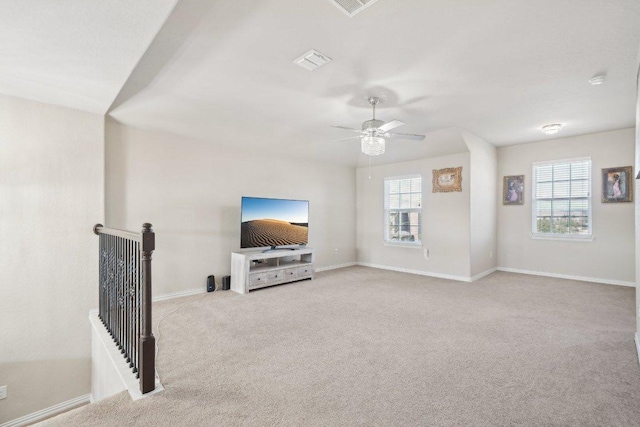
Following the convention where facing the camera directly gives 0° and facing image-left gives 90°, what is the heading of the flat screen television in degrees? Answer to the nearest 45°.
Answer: approximately 315°

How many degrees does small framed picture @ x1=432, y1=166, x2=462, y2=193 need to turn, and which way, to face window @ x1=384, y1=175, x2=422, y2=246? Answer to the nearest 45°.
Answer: approximately 135° to its right

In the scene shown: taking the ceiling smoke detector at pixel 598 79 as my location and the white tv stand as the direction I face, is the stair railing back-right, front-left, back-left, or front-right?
front-left

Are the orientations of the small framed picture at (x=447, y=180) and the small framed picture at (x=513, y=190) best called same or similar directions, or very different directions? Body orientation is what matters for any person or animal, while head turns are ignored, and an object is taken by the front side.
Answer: same or similar directions

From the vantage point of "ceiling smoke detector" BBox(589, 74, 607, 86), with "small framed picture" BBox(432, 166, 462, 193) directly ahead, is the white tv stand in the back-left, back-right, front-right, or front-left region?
front-left

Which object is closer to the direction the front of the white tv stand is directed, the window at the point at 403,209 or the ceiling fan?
the ceiling fan

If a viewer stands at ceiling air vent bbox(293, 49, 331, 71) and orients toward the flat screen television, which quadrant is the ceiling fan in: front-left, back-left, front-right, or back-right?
front-right

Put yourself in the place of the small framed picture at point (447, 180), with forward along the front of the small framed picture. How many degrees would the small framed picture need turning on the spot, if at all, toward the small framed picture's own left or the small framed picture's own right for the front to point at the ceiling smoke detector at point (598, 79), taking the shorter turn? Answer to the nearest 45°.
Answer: approximately 45° to the small framed picture's own left

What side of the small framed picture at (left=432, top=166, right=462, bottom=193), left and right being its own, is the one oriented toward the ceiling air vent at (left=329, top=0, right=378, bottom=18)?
front

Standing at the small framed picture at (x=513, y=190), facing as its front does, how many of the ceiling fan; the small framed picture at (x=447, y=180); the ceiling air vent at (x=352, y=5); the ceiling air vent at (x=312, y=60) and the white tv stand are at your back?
0

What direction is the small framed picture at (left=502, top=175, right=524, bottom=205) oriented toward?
toward the camera

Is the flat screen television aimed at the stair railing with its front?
no

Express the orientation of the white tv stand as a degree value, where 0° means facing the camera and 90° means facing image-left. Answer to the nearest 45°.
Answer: approximately 315°

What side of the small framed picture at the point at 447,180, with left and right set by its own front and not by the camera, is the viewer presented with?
front

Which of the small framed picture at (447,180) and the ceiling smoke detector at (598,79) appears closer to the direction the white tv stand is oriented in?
the ceiling smoke detector

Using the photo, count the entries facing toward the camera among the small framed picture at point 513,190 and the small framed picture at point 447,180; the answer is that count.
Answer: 2
